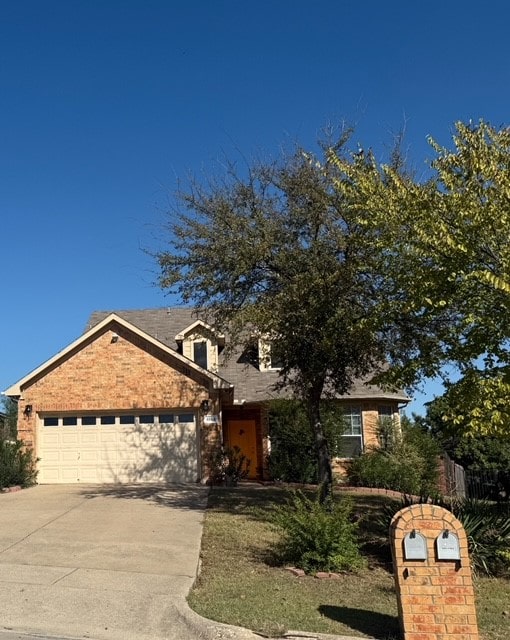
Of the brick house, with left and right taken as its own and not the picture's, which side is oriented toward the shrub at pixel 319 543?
front

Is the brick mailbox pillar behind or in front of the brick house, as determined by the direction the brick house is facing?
in front

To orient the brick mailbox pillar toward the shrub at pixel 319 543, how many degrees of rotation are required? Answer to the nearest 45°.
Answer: approximately 135° to its right

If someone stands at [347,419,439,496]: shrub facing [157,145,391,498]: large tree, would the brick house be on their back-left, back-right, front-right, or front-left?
front-right

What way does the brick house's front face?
toward the camera

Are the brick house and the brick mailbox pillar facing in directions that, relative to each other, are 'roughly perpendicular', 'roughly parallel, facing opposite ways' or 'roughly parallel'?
roughly parallel

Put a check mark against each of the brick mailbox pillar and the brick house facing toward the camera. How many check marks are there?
2

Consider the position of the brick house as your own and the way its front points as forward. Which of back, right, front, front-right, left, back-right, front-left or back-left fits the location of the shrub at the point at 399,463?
left

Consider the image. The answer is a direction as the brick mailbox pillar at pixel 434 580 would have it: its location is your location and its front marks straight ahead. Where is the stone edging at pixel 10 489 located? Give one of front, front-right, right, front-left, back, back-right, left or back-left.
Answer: back-right
